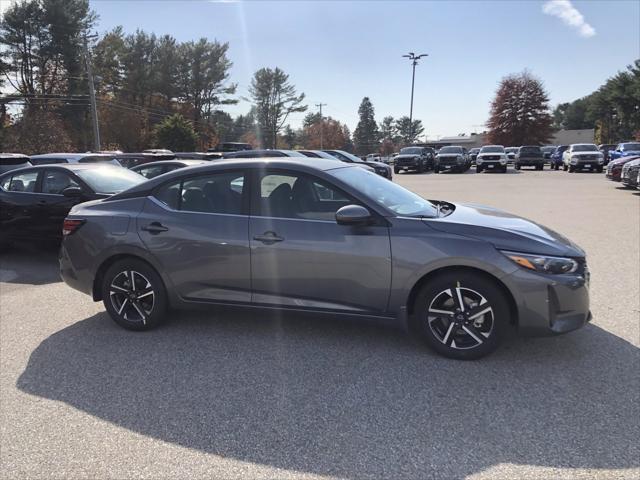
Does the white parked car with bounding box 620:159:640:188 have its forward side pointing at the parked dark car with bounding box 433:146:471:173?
no

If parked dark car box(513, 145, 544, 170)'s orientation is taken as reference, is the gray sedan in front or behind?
in front

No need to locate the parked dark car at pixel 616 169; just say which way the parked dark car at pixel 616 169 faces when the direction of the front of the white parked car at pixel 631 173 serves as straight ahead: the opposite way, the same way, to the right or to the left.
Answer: the same way

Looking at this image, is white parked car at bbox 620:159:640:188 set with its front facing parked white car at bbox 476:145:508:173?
no

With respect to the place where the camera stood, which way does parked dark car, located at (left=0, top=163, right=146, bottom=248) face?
facing the viewer and to the right of the viewer

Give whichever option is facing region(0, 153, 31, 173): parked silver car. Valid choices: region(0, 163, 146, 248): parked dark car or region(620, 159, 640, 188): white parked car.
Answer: region(620, 159, 640, 188): white parked car

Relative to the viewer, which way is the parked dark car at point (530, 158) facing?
toward the camera

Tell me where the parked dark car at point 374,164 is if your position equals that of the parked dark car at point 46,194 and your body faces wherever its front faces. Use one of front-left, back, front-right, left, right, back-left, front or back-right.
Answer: left

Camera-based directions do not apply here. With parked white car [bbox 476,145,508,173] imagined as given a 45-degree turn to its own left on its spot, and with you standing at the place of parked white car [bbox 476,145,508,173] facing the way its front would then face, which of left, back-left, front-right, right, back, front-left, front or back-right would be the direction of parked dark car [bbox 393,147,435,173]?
back-right

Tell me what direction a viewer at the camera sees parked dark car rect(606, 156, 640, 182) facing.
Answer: facing the viewer and to the left of the viewer

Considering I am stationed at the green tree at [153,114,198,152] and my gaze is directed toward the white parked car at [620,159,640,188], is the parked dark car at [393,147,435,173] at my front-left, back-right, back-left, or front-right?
front-left

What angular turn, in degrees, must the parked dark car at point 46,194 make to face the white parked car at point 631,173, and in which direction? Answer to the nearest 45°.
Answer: approximately 45° to its left

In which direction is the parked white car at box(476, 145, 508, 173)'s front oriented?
toward the camera

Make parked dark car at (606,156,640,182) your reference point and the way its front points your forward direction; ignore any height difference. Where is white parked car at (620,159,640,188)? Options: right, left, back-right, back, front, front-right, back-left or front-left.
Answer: front-left

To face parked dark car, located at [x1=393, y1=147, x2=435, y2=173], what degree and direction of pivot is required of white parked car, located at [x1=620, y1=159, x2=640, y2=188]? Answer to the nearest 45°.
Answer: approximately 90° to its right
